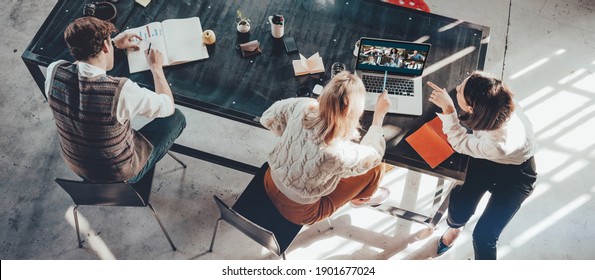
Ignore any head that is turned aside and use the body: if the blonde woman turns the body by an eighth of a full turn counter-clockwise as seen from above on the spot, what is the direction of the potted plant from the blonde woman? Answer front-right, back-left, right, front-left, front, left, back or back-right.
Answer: front-left

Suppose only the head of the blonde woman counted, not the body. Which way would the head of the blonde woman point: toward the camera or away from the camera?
away from the camera

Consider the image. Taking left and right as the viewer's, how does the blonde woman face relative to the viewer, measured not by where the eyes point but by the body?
facing away from the viewer and to the right of the viewer

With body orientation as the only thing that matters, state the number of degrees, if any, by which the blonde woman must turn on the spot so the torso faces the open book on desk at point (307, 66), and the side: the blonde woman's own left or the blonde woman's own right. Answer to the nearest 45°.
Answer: approximately 45° to the blonde woman's own left

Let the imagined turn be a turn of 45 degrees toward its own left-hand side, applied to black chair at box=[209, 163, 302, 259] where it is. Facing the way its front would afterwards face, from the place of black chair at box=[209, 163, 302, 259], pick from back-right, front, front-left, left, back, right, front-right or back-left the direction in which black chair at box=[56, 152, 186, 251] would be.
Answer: left

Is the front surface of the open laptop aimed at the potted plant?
no

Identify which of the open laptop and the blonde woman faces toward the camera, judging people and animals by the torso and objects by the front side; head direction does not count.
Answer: the open laptop

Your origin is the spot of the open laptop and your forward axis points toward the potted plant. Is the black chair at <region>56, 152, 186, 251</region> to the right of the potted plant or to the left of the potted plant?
left

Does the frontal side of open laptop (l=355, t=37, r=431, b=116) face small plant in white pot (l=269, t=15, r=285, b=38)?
no

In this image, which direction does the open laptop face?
toward the camera

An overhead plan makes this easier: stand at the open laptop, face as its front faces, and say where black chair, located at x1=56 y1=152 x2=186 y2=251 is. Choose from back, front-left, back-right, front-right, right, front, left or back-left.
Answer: front-right

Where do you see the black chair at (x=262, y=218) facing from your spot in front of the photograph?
facing away from the viewer and to the right of the viewer

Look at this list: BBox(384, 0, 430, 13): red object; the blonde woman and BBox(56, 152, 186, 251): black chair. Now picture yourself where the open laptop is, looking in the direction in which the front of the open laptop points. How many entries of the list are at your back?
1

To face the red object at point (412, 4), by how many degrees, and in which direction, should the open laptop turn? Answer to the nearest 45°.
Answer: approximately 180°
